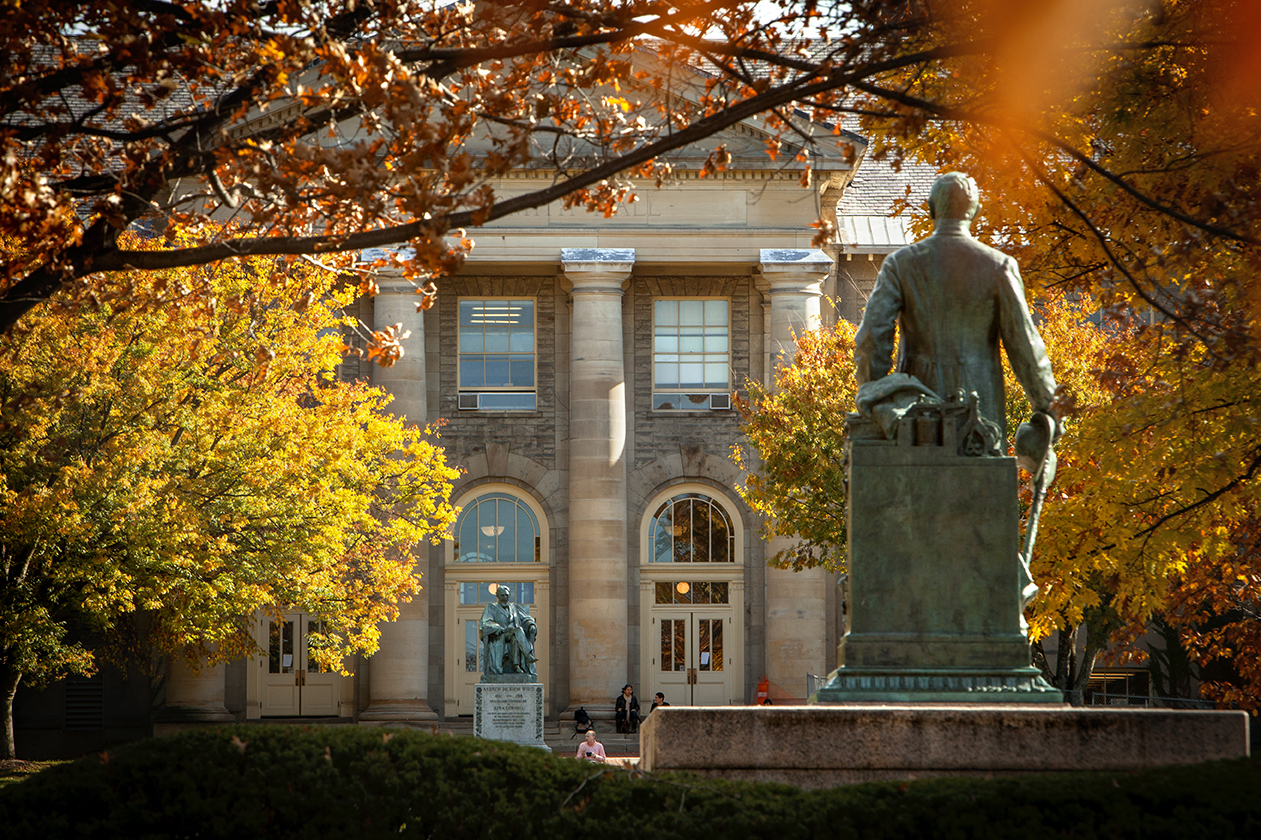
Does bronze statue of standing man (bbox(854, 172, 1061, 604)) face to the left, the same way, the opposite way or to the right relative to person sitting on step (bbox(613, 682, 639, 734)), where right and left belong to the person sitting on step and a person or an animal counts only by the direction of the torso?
the opposite way

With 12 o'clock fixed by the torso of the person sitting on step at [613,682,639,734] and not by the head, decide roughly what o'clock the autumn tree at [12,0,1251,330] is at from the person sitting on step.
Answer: The autumn tree is roughly at 12 o'clock from the person sitting on step.

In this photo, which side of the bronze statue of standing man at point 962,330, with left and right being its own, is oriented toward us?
back

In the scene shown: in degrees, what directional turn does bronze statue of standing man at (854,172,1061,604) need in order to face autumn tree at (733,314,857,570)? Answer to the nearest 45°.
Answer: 0° — it already faces it

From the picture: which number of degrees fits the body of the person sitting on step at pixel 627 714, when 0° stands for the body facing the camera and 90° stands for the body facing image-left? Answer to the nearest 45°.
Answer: approximately 0°

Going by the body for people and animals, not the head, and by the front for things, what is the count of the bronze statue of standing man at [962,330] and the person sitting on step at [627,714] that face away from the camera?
1

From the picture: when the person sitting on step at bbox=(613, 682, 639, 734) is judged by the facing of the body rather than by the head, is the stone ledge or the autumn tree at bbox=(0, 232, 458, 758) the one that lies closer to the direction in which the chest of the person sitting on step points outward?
the stone ledge
